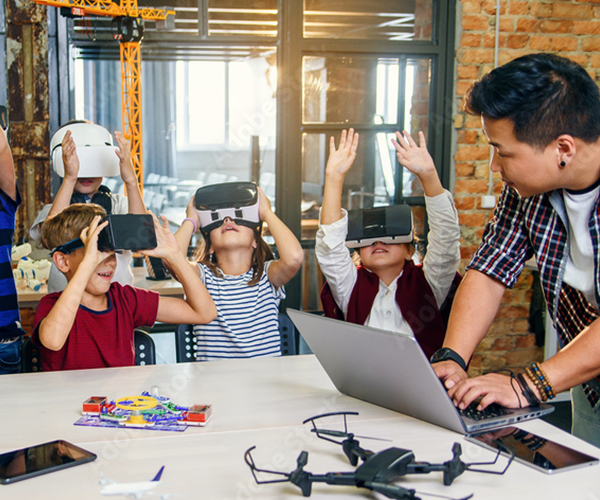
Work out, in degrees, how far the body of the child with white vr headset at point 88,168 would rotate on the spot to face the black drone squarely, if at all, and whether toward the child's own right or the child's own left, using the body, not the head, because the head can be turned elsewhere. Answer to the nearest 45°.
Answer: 0° — they already face it

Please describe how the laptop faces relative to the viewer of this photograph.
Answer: facing away from the viewer and to the right of the viewer

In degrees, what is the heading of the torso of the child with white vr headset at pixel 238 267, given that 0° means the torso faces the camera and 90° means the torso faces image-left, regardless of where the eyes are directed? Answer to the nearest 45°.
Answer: approximately 0°

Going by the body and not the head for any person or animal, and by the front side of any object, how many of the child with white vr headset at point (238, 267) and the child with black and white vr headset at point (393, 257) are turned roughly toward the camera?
2

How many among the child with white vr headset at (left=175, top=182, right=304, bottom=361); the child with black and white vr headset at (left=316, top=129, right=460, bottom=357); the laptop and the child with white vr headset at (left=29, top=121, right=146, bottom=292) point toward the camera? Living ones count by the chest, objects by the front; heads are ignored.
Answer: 3

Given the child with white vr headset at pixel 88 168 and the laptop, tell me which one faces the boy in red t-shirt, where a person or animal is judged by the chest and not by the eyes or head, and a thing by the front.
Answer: the child with white vr headset

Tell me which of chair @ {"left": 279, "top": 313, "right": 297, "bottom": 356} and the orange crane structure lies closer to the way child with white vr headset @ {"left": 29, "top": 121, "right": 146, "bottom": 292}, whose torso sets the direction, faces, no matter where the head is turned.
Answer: the chair
